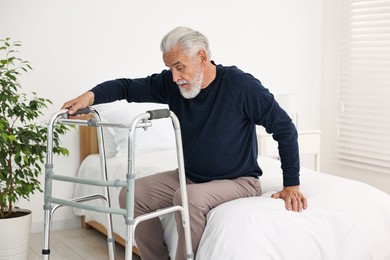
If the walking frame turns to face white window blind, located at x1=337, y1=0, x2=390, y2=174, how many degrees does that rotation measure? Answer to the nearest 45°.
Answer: approximately 180°

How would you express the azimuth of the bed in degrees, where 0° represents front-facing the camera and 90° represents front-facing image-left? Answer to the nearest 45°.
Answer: approximately 315°

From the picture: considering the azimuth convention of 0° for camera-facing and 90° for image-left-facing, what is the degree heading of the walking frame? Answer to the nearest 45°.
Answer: approximately 45°

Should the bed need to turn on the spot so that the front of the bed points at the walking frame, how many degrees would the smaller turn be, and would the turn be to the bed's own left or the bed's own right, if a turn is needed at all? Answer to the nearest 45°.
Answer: approximately 135° to the bed's own right

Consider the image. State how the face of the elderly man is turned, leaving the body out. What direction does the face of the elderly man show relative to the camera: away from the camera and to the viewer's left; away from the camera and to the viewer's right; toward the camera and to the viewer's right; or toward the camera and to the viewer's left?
toward the camera and to the viewer's left

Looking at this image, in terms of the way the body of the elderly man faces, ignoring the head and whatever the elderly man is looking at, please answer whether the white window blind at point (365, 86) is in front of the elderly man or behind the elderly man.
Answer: behind

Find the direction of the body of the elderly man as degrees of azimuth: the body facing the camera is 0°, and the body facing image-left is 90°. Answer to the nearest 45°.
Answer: approximately 45°
